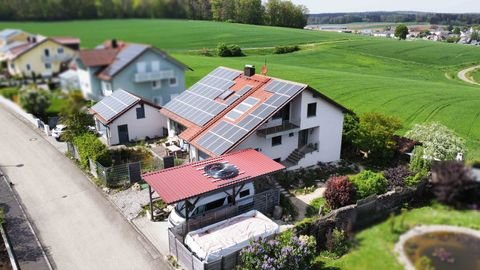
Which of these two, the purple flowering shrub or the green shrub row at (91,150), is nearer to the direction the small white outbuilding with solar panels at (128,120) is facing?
the purple flowering shrub

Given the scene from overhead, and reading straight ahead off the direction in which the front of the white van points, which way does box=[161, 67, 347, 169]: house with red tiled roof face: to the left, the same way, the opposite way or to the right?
to the left

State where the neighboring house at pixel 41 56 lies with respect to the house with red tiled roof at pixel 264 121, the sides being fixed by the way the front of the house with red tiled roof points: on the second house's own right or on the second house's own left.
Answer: on the second house's own right

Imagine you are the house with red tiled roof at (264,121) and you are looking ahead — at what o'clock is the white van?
The white van is roughly at 2 o'clock from the house with red tiled roof.

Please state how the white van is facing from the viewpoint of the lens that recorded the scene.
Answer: facing the viewer and to the left of the viewer

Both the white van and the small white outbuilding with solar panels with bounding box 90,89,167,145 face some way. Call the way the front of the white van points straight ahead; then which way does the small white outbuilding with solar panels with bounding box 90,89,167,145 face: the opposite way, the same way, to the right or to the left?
to the left

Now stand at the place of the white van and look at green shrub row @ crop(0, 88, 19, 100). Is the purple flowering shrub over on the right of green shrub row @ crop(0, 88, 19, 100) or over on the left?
left

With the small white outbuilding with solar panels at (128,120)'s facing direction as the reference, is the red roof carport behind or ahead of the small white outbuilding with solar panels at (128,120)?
ahead

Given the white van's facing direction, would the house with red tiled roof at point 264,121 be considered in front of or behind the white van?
behind

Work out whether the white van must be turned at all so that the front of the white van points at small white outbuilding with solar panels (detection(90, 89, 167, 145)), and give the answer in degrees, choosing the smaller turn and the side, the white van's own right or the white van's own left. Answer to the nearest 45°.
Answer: approximately 90° to the white van's own right

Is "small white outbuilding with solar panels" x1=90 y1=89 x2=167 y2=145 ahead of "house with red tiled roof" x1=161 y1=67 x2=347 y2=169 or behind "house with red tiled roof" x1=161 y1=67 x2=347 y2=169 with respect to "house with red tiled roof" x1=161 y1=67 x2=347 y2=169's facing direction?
behind

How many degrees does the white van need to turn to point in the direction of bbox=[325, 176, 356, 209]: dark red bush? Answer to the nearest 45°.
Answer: approximately 135° to its left

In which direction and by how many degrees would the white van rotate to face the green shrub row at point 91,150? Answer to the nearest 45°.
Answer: approximately 90° to its right
